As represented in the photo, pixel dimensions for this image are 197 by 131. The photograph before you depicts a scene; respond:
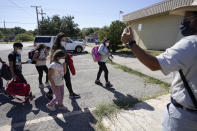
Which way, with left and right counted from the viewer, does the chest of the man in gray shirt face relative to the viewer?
facing to the left of the viewer

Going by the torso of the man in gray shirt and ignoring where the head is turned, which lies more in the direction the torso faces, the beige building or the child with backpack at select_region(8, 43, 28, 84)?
the child with backpack

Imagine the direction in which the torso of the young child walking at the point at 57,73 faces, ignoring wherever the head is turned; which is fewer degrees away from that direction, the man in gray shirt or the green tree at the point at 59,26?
the man in gray shirt

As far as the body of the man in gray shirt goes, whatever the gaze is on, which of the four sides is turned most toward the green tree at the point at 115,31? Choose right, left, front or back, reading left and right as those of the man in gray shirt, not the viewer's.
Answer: right

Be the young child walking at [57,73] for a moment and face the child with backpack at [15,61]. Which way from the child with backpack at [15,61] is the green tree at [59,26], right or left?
right

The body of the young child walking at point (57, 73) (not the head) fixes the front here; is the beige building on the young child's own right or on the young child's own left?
on the young child's own left
